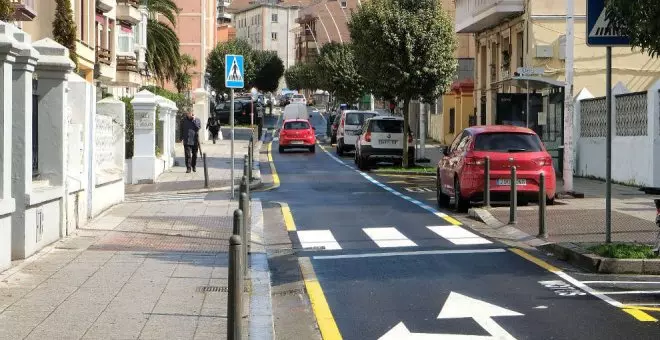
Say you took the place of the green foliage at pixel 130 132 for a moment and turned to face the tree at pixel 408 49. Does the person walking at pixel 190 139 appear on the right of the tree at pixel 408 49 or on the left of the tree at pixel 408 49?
left

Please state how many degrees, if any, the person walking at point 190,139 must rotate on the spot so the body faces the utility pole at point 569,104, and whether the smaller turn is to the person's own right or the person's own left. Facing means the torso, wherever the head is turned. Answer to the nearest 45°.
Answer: approximately 45° to the person's own left

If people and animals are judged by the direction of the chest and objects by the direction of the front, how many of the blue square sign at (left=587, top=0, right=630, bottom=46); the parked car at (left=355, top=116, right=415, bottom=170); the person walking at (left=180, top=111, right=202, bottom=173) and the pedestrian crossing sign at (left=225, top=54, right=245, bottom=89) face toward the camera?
3

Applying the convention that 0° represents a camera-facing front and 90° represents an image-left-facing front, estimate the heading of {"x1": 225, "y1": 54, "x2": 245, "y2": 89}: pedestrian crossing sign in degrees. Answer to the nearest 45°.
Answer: approximately 0°

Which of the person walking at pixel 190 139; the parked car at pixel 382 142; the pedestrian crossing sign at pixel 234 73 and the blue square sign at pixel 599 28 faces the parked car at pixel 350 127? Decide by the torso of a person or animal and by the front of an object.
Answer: the parked car at pixel 382 142

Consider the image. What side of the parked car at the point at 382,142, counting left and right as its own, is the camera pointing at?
back

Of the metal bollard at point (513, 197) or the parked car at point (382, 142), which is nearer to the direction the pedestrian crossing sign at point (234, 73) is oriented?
the metal bollard

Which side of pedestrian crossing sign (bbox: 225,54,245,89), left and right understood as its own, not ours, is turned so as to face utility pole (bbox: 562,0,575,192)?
left

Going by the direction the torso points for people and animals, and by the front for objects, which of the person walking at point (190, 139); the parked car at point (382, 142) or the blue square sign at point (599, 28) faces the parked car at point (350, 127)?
the parked car at point (382, 142)

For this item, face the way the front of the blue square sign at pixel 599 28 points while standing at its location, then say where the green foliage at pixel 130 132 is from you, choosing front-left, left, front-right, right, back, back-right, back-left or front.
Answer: back-right
